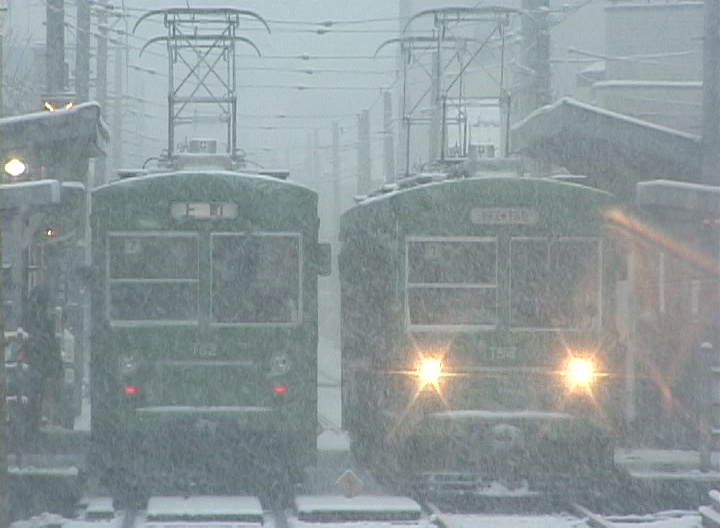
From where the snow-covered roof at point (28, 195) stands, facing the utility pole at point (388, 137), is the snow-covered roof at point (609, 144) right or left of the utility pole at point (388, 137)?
right

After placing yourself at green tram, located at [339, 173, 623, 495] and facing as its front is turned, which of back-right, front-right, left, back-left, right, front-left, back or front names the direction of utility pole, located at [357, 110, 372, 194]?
back

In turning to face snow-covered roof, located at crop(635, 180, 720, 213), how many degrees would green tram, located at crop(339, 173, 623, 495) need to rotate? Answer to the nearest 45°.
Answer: approximately 90° to its left

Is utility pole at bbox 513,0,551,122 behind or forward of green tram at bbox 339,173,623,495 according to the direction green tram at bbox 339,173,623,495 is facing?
behind

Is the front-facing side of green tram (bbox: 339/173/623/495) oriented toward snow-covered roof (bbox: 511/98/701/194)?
no

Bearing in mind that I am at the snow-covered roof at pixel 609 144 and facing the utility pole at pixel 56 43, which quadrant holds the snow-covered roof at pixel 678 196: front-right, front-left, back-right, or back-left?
back-left

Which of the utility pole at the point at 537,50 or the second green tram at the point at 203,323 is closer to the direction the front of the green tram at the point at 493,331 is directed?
the second green tram

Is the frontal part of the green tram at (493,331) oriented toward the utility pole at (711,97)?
no

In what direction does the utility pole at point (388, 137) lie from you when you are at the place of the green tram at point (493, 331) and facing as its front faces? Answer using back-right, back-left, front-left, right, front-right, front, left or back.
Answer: back

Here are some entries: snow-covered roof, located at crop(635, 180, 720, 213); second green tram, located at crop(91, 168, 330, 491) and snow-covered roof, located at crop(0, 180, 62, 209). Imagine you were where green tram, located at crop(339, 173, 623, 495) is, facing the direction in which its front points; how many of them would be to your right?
2

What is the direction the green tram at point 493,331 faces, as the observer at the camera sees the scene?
facing the viewer
